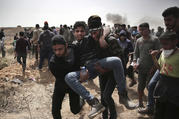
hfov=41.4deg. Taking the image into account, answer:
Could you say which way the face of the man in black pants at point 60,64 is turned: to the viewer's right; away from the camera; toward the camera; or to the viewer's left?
toward the camera

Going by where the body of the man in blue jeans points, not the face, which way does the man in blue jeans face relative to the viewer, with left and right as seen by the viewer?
facing the viewer

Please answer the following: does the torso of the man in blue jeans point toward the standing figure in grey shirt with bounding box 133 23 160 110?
no
